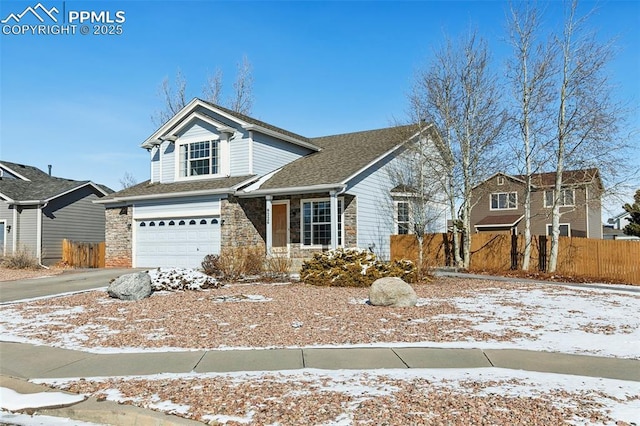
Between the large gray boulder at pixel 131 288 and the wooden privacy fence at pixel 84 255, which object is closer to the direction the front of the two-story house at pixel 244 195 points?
the large gray boulder

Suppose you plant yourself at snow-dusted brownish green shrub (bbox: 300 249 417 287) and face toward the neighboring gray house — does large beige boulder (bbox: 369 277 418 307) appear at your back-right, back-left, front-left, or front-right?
back-left

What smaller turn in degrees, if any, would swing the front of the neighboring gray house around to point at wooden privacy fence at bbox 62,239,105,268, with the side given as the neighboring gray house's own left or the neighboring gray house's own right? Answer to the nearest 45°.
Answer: approximately 45° to the neighboring gray house's own left

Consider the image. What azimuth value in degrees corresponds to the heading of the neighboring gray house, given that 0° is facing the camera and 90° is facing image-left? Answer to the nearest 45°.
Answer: approximately 45°

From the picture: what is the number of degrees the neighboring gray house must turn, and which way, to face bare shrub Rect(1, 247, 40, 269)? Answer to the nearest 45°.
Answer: approximately 45° to its left

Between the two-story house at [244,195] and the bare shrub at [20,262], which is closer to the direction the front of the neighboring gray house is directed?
the bare shrub

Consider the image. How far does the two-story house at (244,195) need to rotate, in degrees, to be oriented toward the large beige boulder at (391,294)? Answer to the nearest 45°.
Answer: approximately 45° to its left

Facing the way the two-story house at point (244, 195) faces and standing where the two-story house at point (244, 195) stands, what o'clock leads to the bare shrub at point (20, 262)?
The bare shrub is roughly at 2 o'clock from the two-story house.

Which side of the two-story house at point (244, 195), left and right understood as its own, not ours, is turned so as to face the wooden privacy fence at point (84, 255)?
right

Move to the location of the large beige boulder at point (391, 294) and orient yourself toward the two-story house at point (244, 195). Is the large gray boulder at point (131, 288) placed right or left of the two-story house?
left

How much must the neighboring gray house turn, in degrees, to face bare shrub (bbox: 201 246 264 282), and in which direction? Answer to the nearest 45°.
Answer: approximately 45° to its left

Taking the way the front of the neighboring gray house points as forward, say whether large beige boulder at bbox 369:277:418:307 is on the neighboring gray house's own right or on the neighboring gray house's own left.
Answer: on the neighboring gray house's own left
